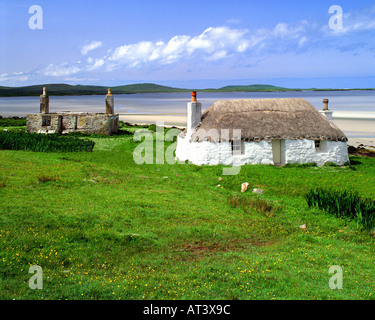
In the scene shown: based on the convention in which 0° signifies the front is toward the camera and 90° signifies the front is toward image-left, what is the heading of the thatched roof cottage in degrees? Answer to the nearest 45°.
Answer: approximately 0°

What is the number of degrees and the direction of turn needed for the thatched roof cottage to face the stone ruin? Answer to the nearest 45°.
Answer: approximately 135° to its right
